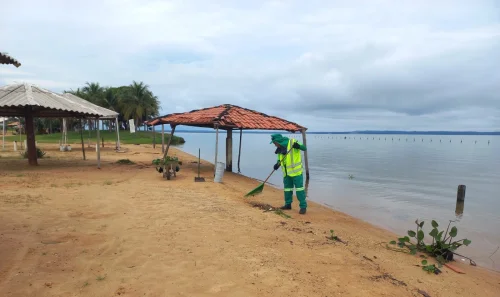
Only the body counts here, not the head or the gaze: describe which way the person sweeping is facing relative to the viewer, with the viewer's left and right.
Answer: facing the viewer and to the left of the viewer

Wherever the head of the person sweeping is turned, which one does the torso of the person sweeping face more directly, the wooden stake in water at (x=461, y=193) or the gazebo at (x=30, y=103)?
the gazebo

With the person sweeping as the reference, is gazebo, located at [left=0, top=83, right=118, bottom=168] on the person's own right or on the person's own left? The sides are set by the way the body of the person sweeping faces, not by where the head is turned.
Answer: on the person's own right

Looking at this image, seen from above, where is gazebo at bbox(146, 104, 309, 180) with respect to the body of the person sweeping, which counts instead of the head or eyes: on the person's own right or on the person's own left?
on the person's own right

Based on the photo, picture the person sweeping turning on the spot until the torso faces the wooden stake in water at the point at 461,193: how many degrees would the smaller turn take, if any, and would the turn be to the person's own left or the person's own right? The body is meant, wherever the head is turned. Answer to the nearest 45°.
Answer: approximately 180°

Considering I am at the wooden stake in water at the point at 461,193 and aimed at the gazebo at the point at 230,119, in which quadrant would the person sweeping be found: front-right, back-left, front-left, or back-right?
front-left
